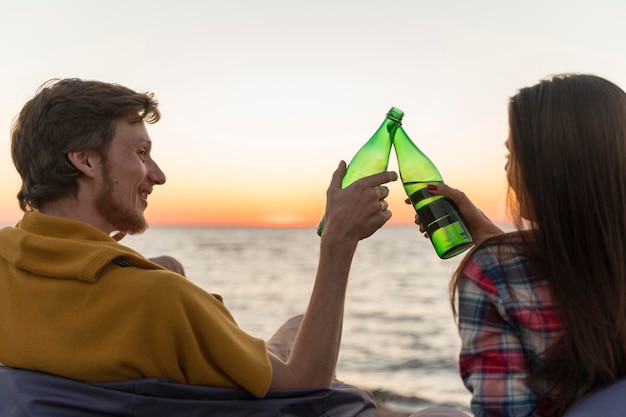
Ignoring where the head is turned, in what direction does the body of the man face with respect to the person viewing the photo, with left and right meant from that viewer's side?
facing away from the viewer and to the right of the viewer

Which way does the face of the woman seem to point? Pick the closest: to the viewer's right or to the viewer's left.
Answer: to the viewer's left

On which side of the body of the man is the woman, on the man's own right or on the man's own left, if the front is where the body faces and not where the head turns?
on the man's own right

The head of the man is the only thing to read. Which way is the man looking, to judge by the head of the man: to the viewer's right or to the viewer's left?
to the viewer's right
